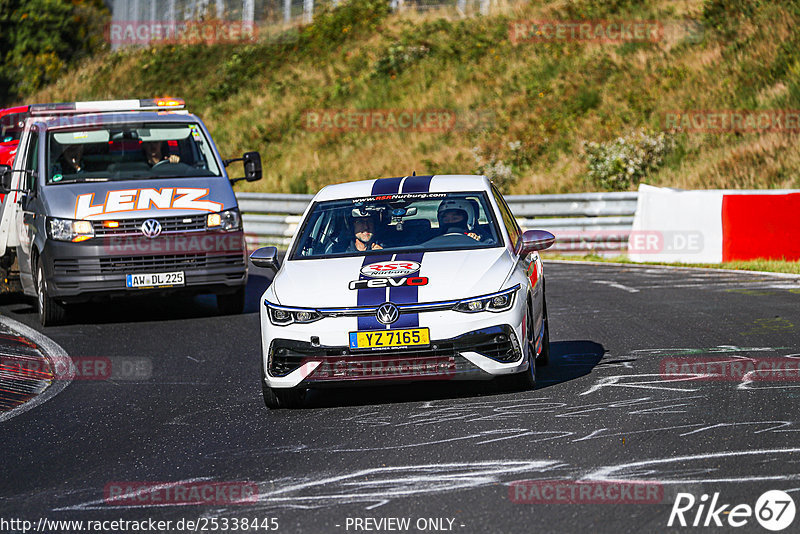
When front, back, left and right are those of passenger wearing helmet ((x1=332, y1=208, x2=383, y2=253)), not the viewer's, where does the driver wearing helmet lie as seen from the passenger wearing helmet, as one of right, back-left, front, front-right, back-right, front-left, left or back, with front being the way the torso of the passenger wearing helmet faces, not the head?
left

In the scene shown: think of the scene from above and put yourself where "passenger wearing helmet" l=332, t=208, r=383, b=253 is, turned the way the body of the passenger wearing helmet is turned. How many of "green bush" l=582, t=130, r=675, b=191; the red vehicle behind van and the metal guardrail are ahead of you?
0

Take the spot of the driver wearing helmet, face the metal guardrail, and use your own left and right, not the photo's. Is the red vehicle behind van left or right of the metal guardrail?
left

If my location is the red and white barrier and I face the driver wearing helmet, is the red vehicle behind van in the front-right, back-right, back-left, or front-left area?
front-right

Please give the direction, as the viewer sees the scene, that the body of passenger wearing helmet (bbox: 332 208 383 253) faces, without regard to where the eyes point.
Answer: toward the camera

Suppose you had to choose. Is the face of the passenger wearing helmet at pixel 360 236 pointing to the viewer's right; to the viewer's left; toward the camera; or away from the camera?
toward the camera

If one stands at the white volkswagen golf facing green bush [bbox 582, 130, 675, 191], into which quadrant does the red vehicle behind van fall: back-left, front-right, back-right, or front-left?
front-left

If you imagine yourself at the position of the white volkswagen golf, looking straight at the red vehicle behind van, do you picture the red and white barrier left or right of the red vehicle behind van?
right

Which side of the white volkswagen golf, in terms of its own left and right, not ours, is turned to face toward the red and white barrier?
back

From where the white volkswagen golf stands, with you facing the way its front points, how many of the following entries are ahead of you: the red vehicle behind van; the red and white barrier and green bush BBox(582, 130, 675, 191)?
0

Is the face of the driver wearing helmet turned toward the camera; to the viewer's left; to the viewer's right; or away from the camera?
toward the camera
